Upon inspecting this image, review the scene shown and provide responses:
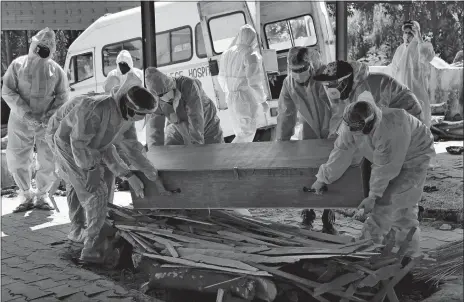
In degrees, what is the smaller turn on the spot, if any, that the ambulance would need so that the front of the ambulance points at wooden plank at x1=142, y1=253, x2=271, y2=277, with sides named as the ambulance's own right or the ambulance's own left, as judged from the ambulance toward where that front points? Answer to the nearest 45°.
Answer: approximately 135° to the ambulance's own left

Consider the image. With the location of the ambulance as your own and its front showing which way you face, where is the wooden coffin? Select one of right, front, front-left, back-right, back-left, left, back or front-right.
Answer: back-left

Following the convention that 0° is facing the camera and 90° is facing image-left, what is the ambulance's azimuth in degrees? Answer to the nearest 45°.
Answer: approximately 135°

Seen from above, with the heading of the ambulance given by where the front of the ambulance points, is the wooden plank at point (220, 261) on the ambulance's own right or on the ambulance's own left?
on the ambulance's own left

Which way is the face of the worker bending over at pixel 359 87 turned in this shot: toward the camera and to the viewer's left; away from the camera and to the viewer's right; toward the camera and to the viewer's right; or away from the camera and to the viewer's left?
toward the camera and to the viewer's left

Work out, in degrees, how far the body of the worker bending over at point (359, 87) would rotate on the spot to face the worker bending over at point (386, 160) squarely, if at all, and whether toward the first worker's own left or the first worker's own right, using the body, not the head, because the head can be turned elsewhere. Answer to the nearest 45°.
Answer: approximately 90° to the first worker's own left

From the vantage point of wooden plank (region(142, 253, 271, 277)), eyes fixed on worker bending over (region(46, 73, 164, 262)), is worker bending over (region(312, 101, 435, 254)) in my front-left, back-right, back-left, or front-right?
back-right

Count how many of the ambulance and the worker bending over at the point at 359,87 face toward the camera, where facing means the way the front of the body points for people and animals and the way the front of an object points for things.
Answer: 0

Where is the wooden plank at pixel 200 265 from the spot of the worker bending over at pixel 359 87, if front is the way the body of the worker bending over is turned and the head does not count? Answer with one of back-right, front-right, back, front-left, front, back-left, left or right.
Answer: front-left

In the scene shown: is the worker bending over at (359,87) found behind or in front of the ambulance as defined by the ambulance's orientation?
behind

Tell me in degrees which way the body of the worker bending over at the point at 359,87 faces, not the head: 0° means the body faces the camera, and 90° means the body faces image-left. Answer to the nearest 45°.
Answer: approximately 90°
